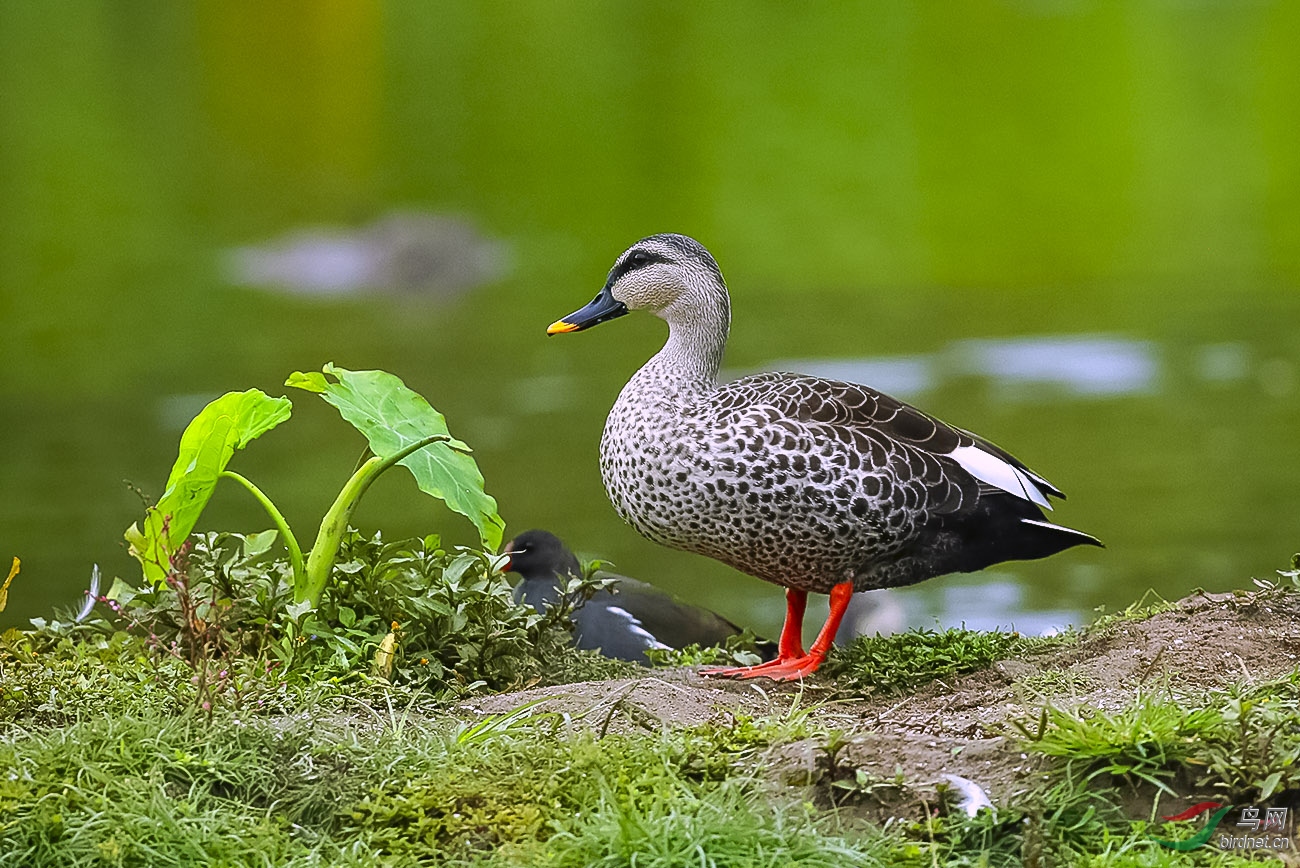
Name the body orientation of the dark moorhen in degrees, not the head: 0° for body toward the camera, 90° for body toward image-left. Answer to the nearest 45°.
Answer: approximately 90°

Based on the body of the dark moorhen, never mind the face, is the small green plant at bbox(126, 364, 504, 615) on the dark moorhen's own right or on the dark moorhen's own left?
on the dark moorhen's own left
